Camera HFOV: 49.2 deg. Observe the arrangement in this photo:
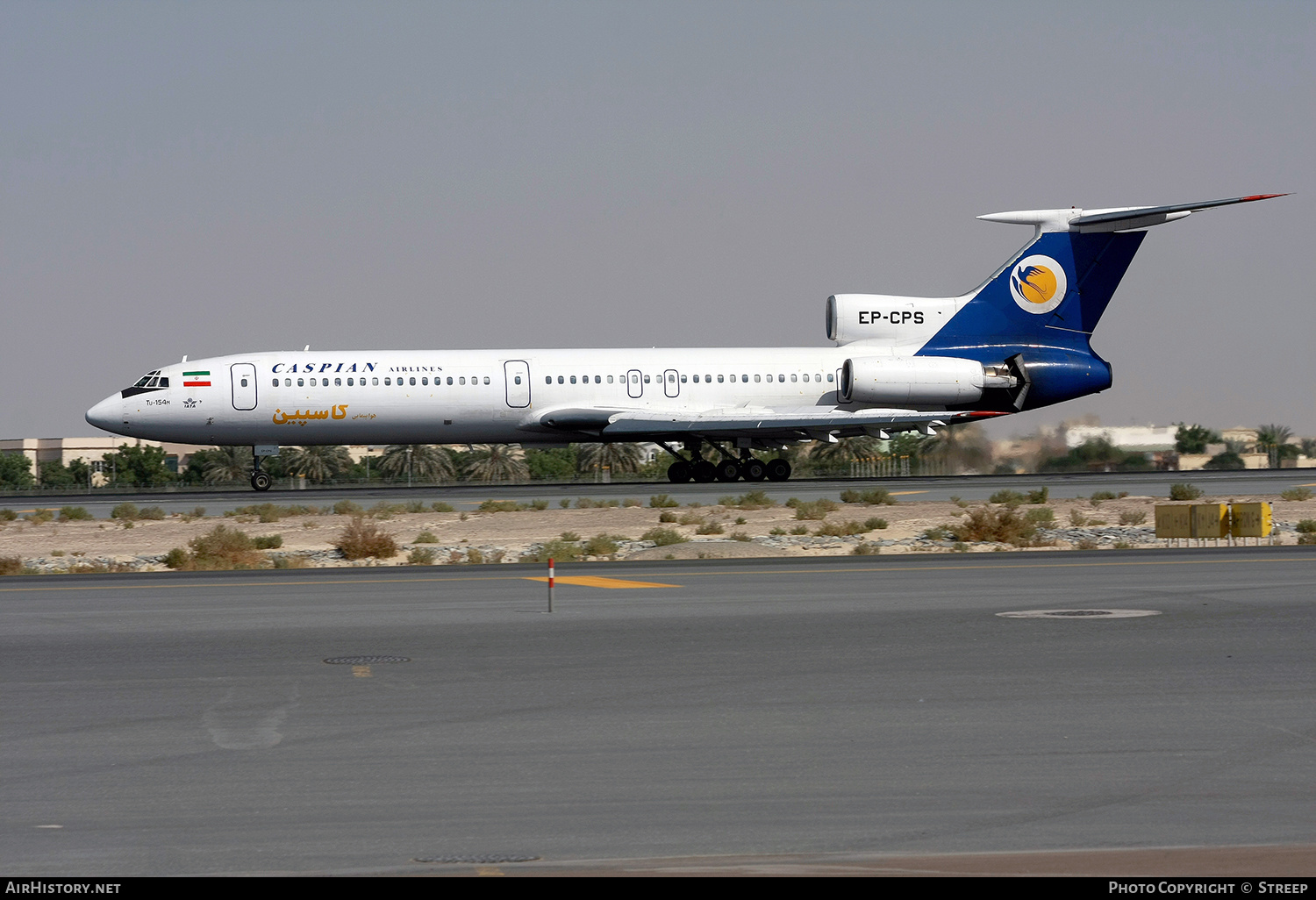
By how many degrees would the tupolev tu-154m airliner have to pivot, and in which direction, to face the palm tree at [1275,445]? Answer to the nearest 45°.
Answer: approximately 90° to its right

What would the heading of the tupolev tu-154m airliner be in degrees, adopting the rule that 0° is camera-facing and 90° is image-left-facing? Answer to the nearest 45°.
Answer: approximately 90°

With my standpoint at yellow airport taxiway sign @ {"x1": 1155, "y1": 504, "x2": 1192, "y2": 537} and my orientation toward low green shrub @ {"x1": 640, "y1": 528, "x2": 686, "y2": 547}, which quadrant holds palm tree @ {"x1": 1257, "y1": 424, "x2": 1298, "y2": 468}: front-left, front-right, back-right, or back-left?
back-right

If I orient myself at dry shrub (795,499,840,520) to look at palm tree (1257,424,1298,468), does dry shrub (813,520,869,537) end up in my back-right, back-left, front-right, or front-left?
back-right

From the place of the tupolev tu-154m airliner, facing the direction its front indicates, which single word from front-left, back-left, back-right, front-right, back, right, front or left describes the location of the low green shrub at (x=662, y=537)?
left

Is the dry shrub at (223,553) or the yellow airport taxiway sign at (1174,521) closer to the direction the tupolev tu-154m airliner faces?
the dry shrub

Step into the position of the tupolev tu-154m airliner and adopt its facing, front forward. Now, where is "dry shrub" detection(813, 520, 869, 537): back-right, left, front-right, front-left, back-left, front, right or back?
left

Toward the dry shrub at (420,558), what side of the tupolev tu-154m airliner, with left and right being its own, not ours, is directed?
left

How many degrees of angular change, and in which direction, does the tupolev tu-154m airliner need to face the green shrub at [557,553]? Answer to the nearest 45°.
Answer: approximately 90° to its left

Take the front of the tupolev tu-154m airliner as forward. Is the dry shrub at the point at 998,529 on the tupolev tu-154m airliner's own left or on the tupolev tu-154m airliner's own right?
on the tupolev tu-154m airliner's own left

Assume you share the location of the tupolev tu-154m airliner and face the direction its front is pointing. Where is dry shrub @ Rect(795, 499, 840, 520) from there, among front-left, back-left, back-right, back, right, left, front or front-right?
left
